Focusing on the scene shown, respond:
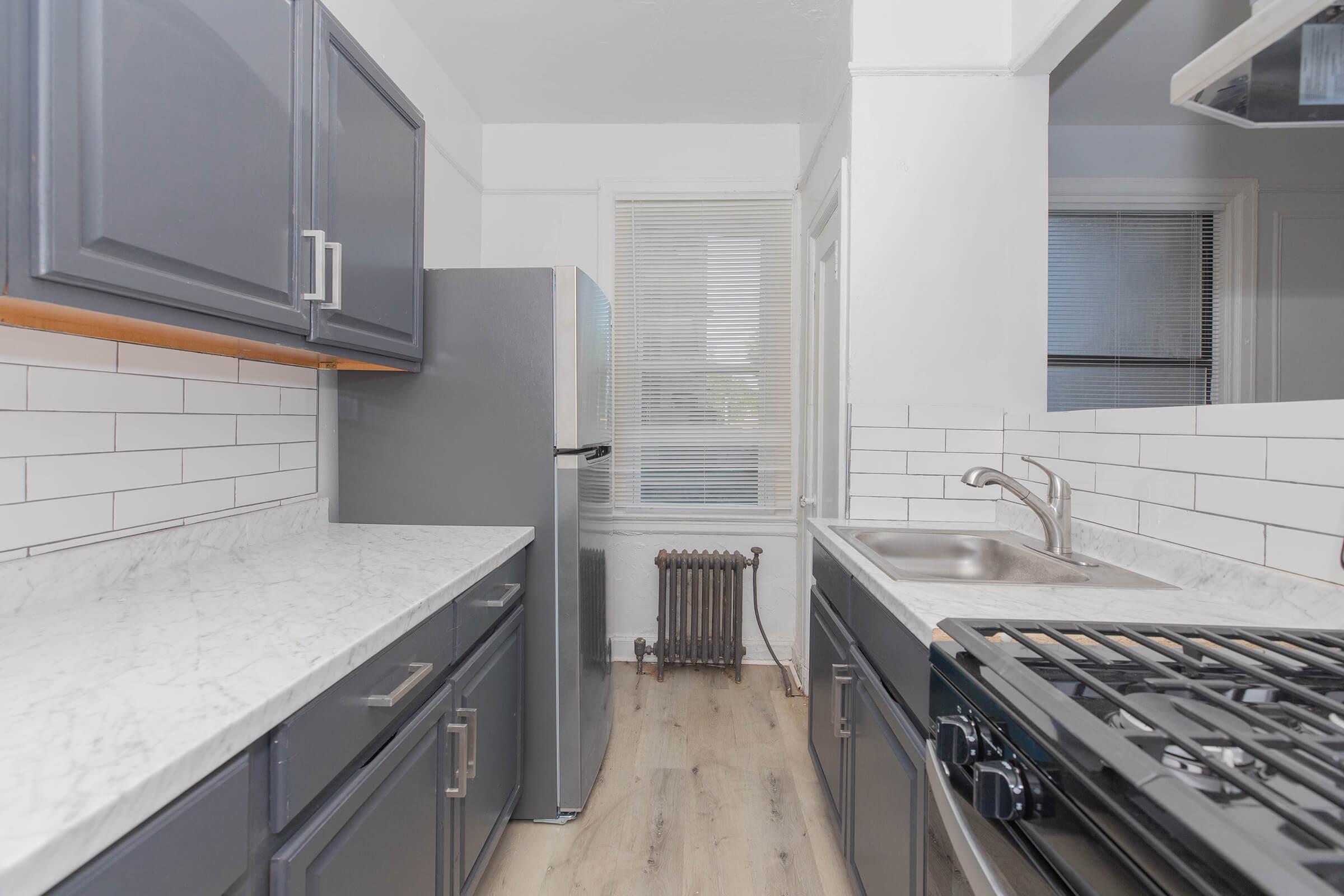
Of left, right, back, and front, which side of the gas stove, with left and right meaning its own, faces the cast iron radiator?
right

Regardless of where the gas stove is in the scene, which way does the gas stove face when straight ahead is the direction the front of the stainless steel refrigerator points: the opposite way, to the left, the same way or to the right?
the opposite way

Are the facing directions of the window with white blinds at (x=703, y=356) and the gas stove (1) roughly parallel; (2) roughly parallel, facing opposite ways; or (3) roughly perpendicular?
roughly perpendicular

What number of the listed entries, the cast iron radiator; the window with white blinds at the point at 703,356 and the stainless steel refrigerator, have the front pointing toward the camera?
2

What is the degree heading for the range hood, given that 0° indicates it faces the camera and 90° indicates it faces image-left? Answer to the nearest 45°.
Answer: approximately 45°

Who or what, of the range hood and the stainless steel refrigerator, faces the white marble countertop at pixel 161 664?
the range hood

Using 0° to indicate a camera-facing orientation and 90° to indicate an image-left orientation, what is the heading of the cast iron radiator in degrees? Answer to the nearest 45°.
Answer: approximately 0°

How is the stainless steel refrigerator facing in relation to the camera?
to the viewer's right

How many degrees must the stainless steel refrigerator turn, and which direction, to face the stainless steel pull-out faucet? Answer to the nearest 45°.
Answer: approximately 45° to its right

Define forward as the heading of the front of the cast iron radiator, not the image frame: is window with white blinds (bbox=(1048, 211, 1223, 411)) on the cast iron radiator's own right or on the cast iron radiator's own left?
on the cast iron radiator's own left

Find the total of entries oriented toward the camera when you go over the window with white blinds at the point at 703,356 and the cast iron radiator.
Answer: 2

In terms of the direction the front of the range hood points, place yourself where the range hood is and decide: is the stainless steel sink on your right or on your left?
on your right

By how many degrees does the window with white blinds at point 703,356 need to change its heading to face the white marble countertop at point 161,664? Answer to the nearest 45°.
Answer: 0° — it already faces it
